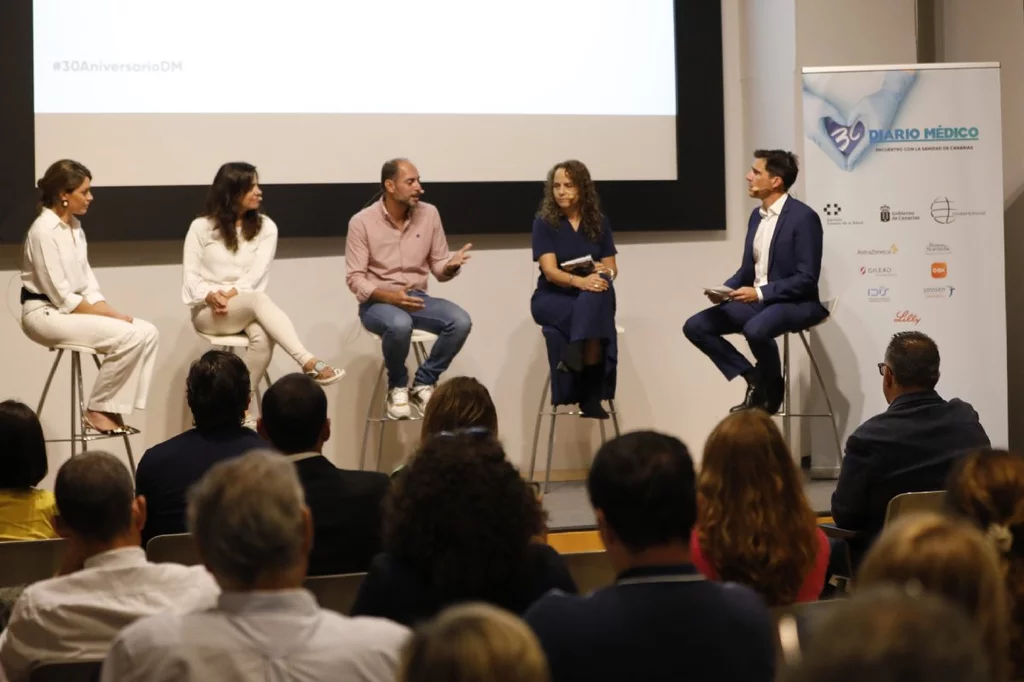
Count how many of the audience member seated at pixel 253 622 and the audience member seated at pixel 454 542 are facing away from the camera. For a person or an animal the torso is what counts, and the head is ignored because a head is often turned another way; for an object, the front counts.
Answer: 2

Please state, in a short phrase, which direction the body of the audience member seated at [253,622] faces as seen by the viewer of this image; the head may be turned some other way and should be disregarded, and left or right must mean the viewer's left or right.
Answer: facing away from the viewer

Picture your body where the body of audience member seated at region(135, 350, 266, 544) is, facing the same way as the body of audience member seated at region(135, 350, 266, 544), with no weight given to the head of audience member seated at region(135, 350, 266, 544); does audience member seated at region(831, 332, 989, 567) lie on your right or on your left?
on your right

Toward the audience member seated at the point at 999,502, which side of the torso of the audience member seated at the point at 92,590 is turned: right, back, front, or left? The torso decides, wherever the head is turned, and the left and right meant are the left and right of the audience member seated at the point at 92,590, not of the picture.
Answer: right

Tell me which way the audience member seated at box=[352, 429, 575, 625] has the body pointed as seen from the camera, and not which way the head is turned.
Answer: away from the camera

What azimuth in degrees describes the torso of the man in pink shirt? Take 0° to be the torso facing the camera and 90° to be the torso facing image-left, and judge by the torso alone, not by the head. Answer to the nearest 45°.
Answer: approximately 315°

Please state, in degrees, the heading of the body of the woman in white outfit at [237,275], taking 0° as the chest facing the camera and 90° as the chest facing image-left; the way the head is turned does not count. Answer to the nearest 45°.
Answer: approximately 315°

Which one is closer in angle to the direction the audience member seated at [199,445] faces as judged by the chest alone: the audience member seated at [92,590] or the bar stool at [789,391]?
the bar stool

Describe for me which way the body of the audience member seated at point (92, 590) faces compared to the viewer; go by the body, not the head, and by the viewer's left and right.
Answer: facing away from the viewer

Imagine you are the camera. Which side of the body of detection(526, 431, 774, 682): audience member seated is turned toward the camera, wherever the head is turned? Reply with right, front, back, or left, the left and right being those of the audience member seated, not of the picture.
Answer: back

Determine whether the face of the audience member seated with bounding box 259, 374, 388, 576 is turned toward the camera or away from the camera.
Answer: away from the camera

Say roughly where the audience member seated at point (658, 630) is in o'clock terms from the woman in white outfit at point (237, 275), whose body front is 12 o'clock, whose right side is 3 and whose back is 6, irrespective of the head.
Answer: The audience member seated is roughly at 1 o'clock from the woman in white outfit.
